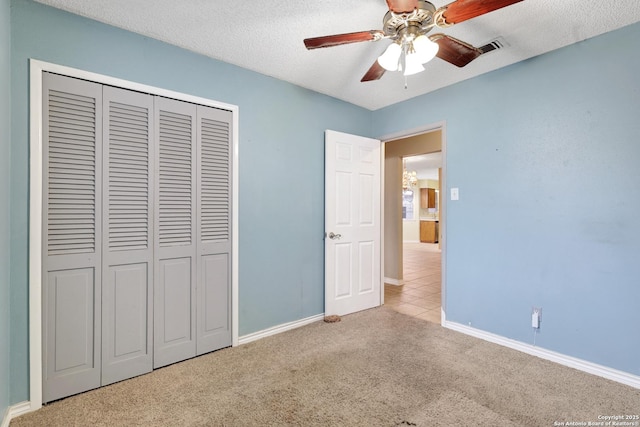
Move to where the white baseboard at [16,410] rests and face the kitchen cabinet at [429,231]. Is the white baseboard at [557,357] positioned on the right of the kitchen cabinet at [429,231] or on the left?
right

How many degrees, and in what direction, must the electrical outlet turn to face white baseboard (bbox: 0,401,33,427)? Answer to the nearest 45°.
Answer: approximately 45° to its right

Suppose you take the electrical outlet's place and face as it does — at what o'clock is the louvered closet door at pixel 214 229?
The louvered closet door is roughly at 2 o'clock from the electrical outlet.

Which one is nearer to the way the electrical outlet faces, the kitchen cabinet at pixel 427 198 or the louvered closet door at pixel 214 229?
the louvered closet door

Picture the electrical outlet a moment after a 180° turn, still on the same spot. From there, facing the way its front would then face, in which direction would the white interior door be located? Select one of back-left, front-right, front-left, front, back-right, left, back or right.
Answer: left

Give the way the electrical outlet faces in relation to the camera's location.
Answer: facing the viewer

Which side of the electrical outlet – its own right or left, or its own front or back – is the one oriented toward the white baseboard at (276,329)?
right

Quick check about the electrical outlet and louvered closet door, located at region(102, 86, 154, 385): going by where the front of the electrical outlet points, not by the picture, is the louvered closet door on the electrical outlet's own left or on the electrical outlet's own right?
on the electrical outlet's own right

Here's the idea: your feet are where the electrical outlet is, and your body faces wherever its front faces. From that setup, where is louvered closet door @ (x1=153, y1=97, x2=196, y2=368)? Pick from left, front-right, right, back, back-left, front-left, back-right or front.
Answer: front-right
